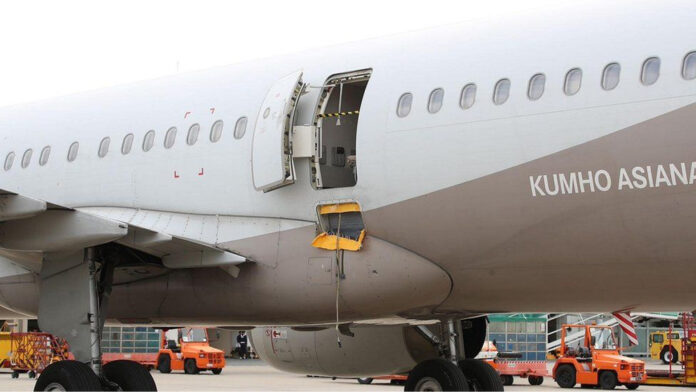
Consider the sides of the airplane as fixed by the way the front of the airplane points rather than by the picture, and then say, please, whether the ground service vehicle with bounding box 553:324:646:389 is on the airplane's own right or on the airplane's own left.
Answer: on the airplane's own right

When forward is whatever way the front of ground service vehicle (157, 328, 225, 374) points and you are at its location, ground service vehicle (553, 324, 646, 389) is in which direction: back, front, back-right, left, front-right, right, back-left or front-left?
front

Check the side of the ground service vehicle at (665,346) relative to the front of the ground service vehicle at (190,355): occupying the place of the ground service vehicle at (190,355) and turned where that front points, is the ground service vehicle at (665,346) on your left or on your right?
on your left

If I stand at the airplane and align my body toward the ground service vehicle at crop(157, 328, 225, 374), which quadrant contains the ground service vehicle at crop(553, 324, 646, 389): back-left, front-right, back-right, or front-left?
front-right

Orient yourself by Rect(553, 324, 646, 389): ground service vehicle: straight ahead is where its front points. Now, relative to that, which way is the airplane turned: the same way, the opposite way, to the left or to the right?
the opposite way

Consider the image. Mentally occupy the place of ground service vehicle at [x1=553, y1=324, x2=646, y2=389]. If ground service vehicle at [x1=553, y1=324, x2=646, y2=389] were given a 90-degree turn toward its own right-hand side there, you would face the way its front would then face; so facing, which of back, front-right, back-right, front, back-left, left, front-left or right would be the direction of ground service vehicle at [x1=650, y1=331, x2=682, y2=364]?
back-right
